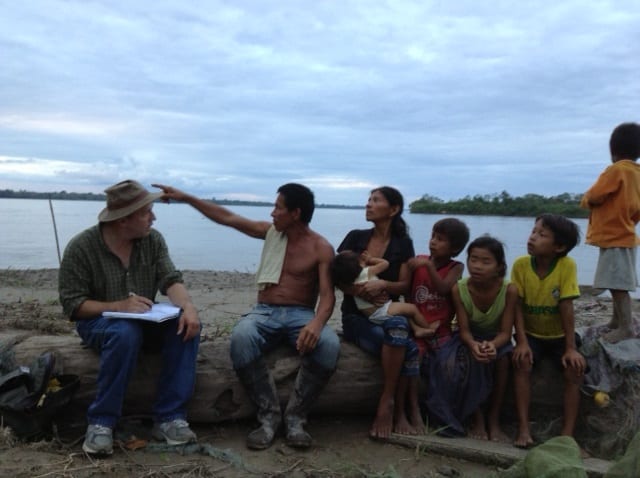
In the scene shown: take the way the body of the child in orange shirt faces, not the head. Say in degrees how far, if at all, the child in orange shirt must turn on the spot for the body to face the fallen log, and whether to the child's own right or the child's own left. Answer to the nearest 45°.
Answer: approximately 90° to the child's own left

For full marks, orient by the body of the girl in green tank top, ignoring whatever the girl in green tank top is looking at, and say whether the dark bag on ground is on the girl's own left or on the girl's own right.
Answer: on the girl's own right

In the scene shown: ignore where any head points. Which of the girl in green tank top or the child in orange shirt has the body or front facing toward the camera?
the girl in green tank top

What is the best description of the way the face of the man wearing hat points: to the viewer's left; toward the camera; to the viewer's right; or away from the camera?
to the viewer's right

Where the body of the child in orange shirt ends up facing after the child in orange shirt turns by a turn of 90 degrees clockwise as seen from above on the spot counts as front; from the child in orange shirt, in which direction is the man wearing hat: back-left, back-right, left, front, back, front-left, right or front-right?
back

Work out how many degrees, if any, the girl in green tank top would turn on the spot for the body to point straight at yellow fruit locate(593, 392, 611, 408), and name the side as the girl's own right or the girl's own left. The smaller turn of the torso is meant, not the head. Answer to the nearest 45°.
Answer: approximately 90° to the girl's own left

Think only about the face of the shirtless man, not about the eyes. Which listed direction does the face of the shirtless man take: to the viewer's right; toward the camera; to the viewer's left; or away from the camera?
to the viewer's left

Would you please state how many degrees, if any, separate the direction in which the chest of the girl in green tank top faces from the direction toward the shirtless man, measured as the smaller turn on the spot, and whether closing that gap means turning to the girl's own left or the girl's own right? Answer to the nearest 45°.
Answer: approximately 90° to the girl's own right

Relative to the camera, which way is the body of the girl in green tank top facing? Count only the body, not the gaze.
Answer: toward the camera

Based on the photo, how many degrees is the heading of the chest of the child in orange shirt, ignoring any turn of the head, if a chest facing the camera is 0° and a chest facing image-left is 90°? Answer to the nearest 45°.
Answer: approximately 135°

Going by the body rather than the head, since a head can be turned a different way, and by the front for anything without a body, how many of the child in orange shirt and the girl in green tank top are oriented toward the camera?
1
